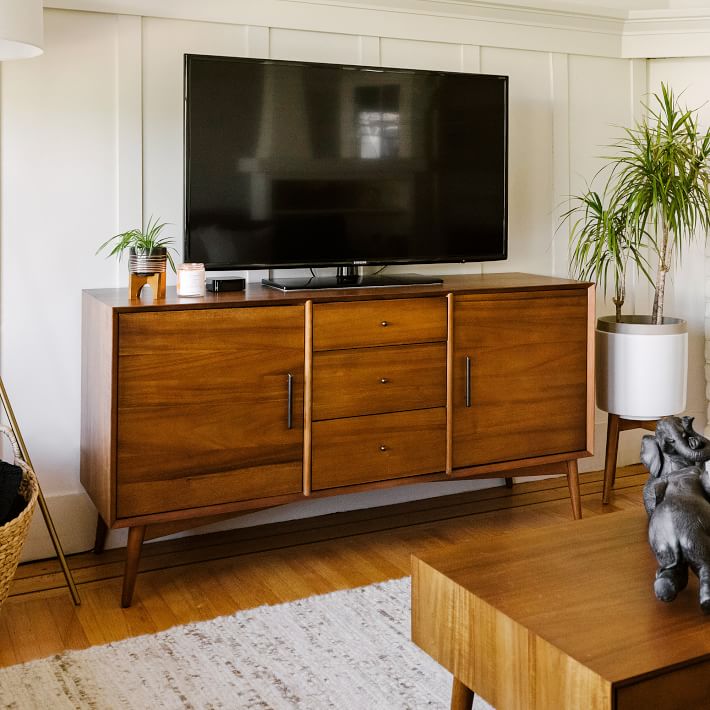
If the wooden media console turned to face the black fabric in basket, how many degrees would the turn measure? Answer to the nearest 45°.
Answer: approximately 90° to its right

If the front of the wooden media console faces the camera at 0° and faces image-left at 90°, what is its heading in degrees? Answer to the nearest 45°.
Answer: approximately 315°

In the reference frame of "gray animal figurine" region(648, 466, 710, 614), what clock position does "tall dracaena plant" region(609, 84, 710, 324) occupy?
The tall dracaena plant is roughly at 12 o'clock from the gray animal figurine.

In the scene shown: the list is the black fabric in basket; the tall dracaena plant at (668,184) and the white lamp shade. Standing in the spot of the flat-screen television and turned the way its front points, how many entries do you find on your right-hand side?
2

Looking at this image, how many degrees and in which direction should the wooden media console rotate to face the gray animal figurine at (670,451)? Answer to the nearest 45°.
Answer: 0° — it already faces it

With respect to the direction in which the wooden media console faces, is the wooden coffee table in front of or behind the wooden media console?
in front

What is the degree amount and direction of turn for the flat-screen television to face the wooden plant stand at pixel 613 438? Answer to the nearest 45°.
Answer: approximately 90° to its left
